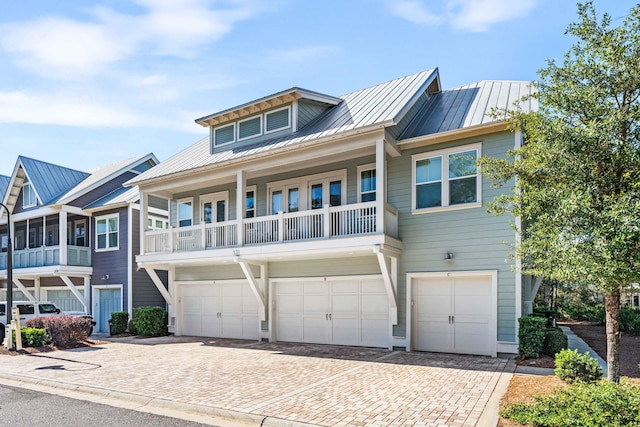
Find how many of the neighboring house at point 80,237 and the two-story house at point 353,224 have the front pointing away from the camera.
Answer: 0

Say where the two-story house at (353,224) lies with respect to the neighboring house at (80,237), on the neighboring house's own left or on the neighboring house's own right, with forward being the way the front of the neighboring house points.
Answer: on the neighboring house's own left

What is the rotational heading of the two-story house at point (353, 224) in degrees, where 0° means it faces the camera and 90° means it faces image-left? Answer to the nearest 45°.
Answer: approximately 45°

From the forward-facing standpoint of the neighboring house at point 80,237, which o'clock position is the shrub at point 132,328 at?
The shrub is roughly at 10 o'clock from the neighboring house.

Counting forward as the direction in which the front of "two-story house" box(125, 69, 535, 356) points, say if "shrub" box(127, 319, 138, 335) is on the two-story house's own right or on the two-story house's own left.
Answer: on the two-story house's own right

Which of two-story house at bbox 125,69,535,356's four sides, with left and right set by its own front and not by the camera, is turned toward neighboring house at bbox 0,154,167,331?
right

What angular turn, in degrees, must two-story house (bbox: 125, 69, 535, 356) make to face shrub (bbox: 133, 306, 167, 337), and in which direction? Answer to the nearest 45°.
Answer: approximately 90° to its right

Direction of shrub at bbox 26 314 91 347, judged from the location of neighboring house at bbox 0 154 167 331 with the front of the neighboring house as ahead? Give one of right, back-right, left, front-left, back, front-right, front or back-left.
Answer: front-left

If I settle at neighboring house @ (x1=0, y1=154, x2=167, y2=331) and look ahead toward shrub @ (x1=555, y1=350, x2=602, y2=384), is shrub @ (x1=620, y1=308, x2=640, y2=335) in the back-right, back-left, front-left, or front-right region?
front-left
